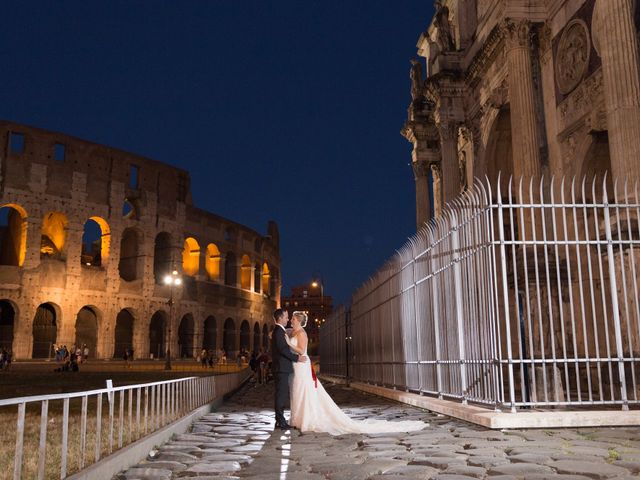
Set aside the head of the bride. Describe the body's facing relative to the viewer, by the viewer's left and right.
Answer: facing to the left of the viewer

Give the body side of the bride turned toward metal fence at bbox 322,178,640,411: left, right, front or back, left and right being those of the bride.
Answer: back

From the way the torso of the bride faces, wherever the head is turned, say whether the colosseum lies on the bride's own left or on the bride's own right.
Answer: on the bride's own right

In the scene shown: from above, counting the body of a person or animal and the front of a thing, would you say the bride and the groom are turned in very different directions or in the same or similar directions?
very different directions

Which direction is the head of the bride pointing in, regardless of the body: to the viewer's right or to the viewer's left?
to the viewer's left

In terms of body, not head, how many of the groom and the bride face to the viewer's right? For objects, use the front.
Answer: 1

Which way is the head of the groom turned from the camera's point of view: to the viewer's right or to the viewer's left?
to the viewer's right

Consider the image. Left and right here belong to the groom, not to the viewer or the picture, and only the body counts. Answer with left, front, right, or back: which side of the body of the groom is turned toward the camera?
right
